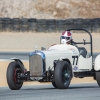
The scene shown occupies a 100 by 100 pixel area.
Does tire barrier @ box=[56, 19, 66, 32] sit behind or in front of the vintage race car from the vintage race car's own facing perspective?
behind

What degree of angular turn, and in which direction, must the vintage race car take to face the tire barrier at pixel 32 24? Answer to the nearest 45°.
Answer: approximately 135° to its right

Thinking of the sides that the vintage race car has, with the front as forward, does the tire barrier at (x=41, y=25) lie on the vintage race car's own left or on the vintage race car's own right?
on the vintage race car's own right

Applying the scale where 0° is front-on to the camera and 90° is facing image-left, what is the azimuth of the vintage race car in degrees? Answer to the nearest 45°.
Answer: approximately 45°

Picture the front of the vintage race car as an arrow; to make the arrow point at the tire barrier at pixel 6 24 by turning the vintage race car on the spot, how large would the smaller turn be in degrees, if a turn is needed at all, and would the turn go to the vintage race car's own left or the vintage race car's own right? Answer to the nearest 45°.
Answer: approximately 135° to the vintage race car's own right

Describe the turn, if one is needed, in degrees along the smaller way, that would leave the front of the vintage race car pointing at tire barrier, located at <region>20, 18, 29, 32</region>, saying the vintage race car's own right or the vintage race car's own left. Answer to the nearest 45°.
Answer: approximately 135° to the vintage race car's own right
